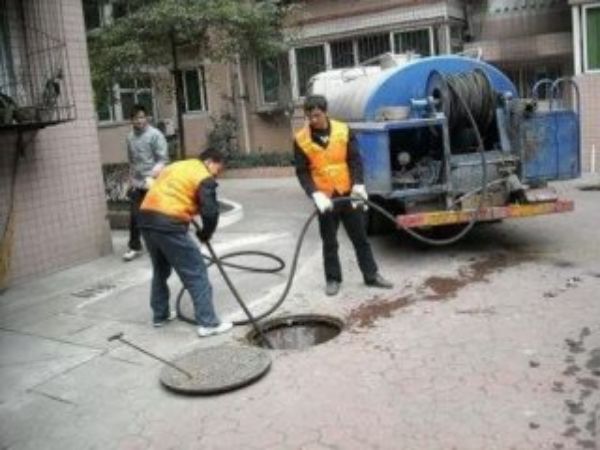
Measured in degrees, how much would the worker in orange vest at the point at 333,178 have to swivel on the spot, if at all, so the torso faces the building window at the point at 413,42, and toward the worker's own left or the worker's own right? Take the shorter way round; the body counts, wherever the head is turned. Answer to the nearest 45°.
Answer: approximately 180°

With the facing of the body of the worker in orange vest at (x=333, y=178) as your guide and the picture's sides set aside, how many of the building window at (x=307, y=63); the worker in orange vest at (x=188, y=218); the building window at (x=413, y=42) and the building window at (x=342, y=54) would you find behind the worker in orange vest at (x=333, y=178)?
3

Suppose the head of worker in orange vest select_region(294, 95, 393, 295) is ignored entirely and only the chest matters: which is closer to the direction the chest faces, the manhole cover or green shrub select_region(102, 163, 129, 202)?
the manhole cover

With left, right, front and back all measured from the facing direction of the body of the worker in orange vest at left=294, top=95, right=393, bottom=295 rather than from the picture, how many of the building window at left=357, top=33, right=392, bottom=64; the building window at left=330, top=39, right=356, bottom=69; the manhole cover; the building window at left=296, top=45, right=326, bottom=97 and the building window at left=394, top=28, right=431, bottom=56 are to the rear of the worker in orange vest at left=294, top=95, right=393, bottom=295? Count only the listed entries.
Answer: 4

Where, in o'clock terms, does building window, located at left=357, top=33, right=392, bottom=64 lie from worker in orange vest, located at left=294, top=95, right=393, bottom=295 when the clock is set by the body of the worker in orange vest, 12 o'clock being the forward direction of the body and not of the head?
The building window is roughly at 6 o'clock from the worker in orange vest.

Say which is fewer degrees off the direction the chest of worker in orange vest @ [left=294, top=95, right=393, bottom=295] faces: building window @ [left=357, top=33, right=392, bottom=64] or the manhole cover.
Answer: the manhole cover

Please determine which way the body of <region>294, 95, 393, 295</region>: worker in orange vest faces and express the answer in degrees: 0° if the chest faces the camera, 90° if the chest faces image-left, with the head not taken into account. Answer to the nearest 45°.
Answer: approximately 0°

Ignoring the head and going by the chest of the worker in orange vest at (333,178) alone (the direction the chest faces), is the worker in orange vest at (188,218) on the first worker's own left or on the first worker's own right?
on the first worker's own right

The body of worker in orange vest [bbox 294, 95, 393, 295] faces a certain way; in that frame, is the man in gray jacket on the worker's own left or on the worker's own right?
on the worker's own right

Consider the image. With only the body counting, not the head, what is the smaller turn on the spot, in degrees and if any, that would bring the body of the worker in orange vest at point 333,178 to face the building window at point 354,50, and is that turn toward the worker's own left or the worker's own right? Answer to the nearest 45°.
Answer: approximately 180°

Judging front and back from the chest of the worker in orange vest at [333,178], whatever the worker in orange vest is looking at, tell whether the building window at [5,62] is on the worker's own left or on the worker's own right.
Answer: on the worker's own right

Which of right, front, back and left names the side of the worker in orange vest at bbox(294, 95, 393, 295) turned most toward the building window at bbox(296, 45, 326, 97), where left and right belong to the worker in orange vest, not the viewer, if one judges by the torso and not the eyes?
back

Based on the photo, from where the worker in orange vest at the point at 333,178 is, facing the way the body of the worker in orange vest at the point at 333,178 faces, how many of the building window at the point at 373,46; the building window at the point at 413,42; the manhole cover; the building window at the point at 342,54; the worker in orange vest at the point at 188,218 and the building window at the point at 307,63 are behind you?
4

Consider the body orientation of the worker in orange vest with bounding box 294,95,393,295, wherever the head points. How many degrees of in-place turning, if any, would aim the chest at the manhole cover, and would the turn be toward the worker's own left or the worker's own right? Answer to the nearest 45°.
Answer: approximately 45° to the worker's own right
